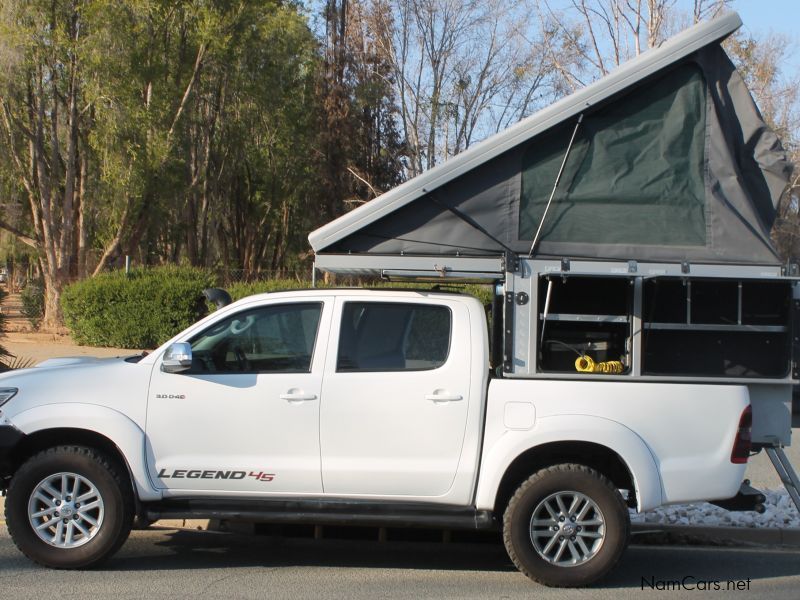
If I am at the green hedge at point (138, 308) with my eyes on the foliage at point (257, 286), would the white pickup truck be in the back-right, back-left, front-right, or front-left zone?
front-right

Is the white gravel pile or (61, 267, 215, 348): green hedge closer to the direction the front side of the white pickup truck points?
the green hedge

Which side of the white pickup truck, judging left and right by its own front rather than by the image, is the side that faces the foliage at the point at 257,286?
right

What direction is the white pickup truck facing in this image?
to the viewer's left

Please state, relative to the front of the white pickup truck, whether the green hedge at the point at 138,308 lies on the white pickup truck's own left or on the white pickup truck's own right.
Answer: on the white pickup truck's own right

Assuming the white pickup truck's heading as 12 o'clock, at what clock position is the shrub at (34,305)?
The shrub is roughly at 2 o'clock from the white pickup truck.

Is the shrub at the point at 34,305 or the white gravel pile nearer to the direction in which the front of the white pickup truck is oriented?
the shrub

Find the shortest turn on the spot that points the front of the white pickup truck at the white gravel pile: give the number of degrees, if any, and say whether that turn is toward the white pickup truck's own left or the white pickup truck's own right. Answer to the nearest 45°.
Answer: approximately 135° to the white pickup truck's own right
